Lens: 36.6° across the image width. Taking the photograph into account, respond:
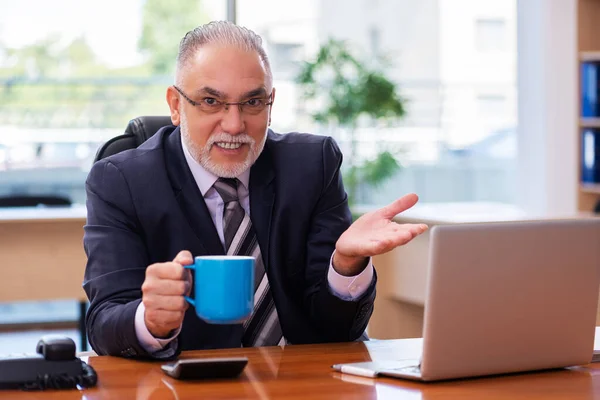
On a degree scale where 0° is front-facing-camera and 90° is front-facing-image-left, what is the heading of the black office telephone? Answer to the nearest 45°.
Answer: approximately 180°

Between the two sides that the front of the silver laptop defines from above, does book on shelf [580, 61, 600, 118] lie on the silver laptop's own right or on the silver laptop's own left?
on the silver laptop's own right

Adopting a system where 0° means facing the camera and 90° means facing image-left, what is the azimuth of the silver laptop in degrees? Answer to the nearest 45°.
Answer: approximately 135°

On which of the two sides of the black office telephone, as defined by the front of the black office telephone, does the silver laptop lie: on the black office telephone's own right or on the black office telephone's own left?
on the black office telephone's own right

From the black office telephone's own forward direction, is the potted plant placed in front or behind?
in front

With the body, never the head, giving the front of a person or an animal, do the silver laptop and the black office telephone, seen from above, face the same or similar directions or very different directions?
same or similar directions

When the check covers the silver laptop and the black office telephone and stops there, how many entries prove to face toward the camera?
0

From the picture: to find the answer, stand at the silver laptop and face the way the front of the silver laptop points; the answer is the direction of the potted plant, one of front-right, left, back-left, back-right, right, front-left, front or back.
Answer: front-right

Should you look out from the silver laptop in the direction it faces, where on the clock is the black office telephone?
The black office telephone is roughly at 10 o'clock from the silver laptop.

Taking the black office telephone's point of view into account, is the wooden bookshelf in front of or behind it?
in front

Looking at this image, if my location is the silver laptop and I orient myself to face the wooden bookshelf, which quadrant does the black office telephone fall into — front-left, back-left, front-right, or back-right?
back-left
